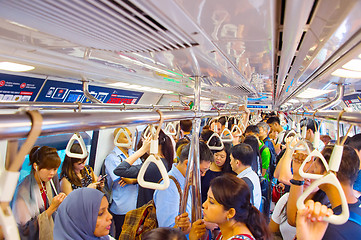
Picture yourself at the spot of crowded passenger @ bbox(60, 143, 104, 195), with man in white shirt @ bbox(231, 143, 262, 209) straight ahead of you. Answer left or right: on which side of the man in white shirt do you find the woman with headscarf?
right

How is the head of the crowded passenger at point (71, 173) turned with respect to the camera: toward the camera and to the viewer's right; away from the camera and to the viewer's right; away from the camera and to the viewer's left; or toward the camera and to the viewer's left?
toward the camera and to the viewer's right

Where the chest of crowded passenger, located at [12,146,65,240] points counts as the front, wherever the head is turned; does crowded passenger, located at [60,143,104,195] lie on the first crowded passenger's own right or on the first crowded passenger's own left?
on the first crowded passenger's own left

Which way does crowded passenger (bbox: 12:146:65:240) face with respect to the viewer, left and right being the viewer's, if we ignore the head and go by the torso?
facing the viewer and to the right of the viewer
